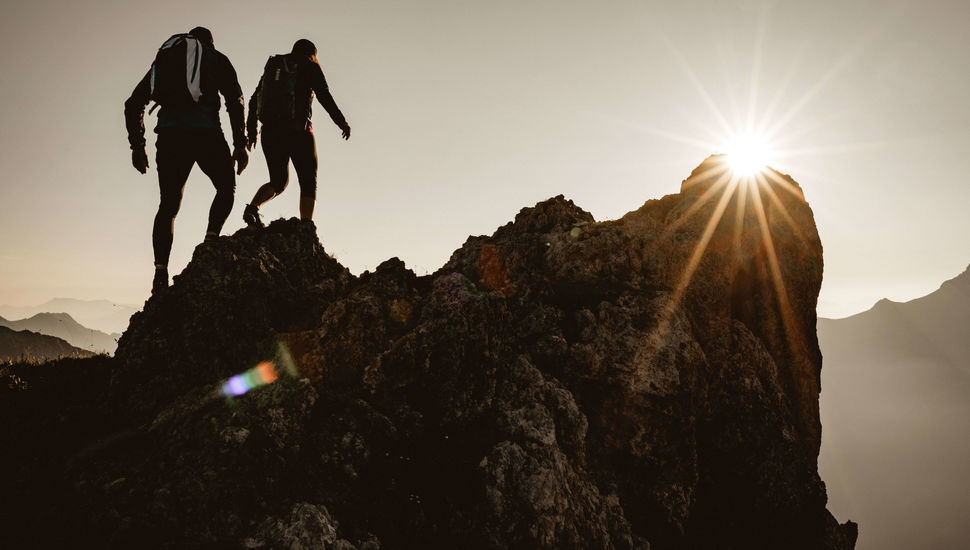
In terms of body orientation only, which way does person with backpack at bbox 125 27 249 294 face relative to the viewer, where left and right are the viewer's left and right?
facing away from the viewer and to the right of the viewer

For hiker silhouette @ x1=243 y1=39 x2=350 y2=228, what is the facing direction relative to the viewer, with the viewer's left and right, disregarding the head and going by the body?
facing away from the viewer and to the right of the viewer
